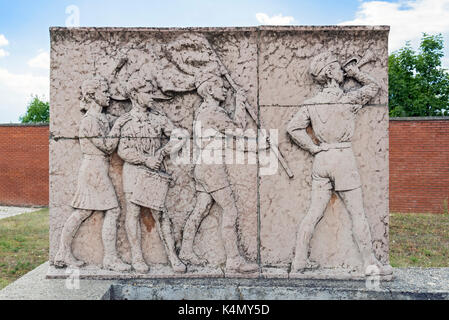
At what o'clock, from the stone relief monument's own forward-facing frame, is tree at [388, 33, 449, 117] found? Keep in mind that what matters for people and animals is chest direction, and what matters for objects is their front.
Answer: The tree is roughly at 7 o'clock from the stone relief monument.

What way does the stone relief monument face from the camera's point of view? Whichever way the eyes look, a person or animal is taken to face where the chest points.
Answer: toward the camera
